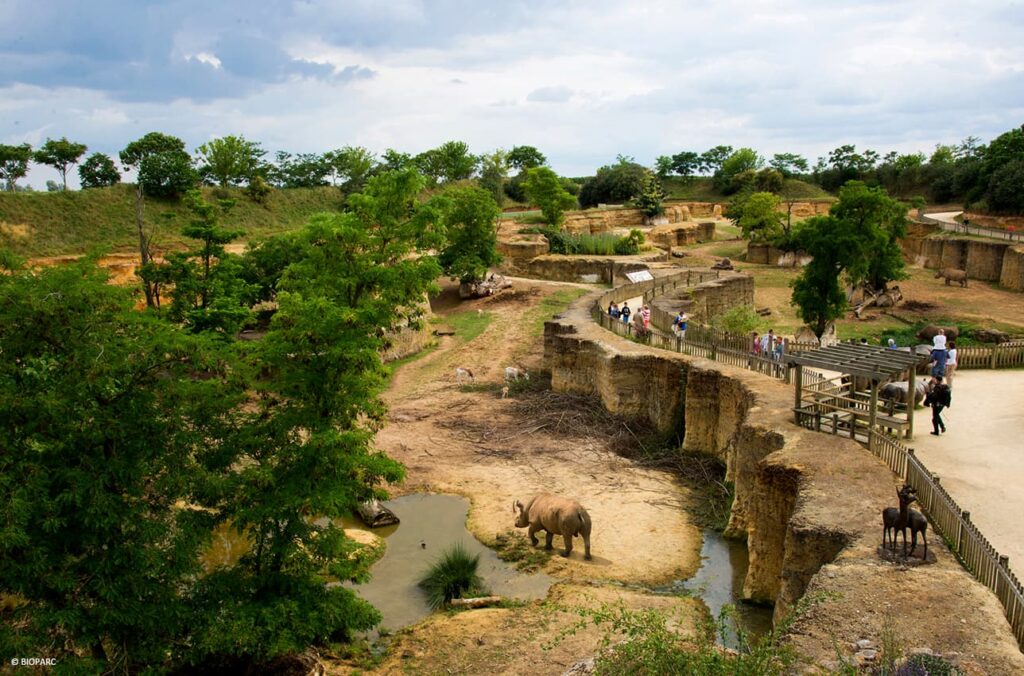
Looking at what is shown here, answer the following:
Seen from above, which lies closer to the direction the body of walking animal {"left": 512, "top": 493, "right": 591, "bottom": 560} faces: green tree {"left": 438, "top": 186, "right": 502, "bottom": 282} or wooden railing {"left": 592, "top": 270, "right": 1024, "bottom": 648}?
the green tree

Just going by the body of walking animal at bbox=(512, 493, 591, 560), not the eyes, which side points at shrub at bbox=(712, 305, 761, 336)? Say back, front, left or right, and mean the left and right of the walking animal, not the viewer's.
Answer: right

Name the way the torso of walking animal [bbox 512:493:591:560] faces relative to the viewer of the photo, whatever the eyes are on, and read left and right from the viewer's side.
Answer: facing away from the viewer and to the left of the viewer

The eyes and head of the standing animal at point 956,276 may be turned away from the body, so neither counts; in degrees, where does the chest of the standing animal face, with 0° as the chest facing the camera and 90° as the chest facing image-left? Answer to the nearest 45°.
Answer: approximately 90°

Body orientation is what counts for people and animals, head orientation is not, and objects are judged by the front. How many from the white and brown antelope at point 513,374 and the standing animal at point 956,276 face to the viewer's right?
1

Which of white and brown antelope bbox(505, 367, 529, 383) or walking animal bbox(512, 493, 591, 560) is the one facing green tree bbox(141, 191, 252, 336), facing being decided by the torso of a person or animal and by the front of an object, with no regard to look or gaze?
the walking animal

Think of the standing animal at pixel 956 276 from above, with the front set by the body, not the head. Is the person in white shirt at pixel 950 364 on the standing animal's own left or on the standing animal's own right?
on the standing animal's own left

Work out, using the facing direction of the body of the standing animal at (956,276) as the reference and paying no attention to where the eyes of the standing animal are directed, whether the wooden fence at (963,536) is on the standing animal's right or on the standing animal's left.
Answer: on the standing animal's left

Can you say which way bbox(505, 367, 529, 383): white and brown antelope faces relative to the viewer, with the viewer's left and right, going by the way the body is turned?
facing to the right of the viewer

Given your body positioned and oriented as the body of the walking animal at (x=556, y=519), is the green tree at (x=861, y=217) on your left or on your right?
on your right

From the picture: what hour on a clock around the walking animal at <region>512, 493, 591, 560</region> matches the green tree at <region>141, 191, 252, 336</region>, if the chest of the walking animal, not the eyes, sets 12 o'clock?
The green tree is roughly at 12 o'clock from the walking animal.

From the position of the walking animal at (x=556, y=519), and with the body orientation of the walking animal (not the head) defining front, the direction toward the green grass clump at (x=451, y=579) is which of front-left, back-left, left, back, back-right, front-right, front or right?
left

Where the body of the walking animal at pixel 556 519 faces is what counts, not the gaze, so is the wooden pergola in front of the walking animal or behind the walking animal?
behind
